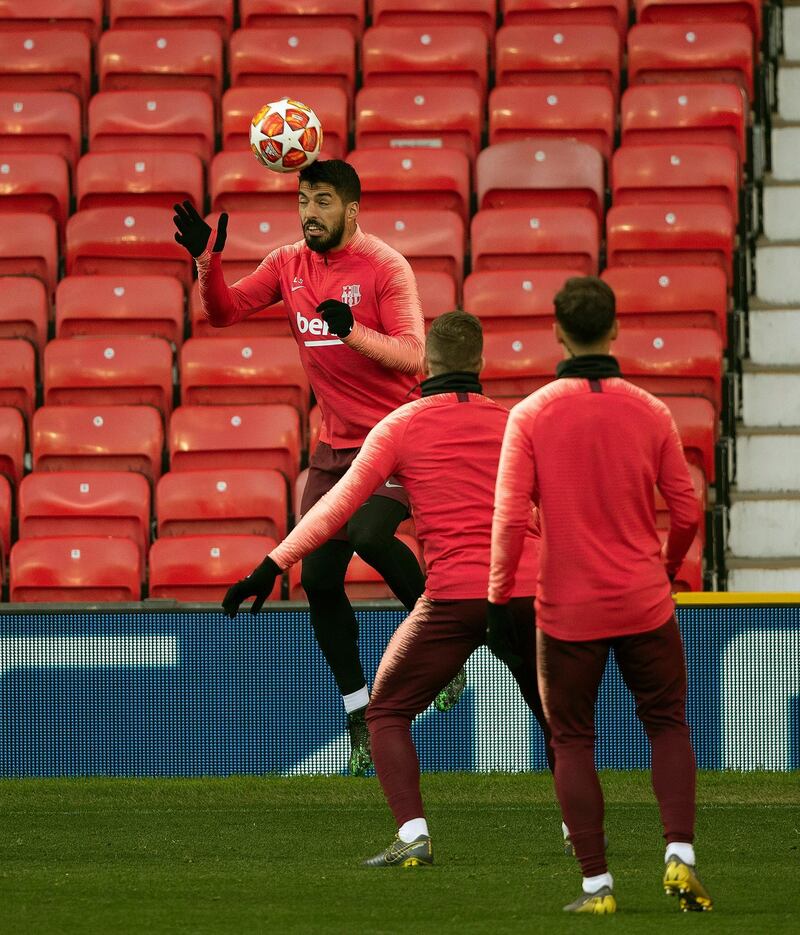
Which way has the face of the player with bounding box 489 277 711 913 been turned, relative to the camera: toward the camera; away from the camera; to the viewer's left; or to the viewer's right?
away from the camera

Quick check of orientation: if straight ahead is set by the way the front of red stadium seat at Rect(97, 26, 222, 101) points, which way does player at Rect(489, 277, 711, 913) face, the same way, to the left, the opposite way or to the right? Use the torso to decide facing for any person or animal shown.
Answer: the opposite way

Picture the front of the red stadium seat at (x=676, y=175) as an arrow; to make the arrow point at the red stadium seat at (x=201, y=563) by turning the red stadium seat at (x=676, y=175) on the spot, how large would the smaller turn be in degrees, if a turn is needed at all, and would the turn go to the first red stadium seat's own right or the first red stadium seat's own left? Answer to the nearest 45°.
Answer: approximately 45° to the first red stadium seat's own right

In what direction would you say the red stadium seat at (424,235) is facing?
toward the camera

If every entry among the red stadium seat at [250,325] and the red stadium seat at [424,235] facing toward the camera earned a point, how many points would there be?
2

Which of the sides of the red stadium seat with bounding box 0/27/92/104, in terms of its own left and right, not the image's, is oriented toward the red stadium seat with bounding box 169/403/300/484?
front

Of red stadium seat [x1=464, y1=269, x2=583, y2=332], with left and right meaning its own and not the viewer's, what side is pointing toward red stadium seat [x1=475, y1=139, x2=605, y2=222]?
back

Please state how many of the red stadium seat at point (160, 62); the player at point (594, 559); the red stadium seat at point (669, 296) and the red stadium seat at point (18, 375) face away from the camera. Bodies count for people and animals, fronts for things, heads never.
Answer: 1

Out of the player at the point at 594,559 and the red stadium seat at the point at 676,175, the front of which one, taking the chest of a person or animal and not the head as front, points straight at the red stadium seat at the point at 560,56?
the player

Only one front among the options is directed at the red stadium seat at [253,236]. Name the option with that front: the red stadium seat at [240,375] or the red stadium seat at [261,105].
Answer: the red stadium seat at [261,105]

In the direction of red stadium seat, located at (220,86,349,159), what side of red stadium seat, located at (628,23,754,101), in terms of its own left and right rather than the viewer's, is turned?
right

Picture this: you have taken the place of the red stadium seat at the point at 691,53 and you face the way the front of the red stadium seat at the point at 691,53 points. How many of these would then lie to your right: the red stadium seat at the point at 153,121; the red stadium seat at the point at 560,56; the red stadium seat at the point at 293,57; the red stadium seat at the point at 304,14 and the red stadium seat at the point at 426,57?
5

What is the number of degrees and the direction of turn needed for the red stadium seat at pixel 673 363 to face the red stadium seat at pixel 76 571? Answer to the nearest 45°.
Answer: approximately 45° to its right

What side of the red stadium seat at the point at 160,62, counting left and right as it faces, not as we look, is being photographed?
front

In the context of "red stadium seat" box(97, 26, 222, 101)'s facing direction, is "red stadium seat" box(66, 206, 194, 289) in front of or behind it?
in front

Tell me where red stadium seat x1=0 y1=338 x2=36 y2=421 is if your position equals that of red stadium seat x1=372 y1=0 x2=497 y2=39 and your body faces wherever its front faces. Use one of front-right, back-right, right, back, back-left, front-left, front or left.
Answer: front-right

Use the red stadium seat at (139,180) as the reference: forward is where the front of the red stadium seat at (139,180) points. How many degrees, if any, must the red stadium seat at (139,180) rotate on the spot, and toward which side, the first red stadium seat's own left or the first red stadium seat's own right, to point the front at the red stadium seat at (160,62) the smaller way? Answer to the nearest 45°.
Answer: approximately 180°

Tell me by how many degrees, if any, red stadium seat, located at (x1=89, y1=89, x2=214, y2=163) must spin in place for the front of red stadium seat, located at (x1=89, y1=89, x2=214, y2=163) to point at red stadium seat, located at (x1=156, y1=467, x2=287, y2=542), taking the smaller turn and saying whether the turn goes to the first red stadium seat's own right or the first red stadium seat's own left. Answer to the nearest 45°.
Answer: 0° — it already faces it

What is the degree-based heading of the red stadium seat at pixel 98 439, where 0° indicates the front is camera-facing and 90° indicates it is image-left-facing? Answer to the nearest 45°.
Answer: approximately 0°

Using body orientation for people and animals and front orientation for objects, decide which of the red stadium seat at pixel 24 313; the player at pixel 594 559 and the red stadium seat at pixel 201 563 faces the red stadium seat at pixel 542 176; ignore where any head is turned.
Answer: the player

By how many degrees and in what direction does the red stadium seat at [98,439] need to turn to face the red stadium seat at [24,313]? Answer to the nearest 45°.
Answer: approximately 180°

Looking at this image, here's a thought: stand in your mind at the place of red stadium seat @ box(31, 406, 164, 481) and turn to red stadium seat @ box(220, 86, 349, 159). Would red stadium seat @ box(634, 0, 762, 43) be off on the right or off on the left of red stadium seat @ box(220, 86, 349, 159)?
right

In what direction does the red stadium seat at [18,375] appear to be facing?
toward the camera
